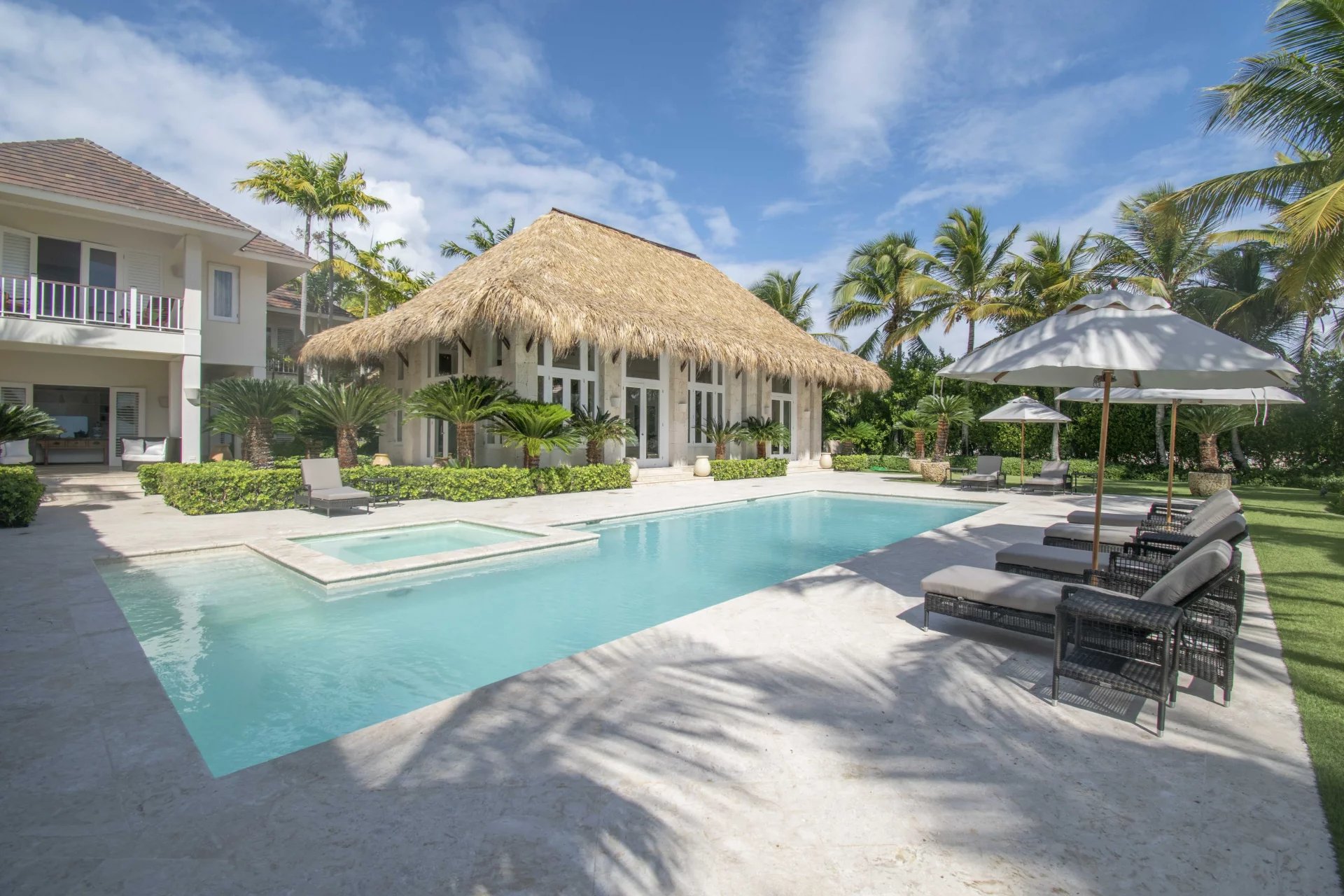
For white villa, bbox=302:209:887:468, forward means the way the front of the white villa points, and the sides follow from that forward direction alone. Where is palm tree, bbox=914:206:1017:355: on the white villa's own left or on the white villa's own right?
on the white villa's own left

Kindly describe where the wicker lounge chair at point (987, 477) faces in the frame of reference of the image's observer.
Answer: facing the viewer and to the left of the viewer

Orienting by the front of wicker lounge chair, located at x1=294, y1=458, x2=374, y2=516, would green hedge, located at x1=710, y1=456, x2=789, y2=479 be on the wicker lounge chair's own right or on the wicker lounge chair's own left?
on the wicker lounge chair's own left

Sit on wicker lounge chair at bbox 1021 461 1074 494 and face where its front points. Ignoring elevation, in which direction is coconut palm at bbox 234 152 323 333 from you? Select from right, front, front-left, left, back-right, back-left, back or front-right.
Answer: front-right

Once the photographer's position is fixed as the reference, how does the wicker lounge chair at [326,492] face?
facing the viewer and to the right of the viewer

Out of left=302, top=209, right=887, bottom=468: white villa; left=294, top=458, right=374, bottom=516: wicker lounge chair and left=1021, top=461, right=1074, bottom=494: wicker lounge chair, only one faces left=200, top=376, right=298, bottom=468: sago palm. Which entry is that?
left=1021, top=461, right=1074, bottom=494: wicker lounge chair

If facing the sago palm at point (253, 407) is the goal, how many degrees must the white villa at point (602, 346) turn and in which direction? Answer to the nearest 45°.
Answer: approximately 90° to its right

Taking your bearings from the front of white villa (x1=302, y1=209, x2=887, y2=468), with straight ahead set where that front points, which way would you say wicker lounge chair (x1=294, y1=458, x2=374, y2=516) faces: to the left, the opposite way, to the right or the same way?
the same way

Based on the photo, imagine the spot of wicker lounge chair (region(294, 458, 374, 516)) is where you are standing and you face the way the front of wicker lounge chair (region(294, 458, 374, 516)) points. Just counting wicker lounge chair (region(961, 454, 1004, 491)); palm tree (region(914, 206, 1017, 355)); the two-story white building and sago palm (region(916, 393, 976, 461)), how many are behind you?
1

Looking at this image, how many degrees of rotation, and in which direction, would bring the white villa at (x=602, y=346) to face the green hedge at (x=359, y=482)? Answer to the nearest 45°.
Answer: approximately 90° to its right

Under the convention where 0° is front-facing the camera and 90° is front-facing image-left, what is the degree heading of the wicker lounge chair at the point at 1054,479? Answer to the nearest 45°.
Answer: approximately 45°

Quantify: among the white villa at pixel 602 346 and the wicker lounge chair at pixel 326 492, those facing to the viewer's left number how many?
0

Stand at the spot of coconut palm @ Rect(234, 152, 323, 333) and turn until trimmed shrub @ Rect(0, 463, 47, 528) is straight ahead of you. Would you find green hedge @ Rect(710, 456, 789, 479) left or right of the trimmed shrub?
left

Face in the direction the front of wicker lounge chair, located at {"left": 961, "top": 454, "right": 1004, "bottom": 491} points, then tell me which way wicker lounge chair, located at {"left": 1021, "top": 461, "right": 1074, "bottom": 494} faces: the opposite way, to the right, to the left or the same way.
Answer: the same way

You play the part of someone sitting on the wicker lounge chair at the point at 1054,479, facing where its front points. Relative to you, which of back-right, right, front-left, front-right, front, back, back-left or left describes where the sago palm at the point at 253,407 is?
front

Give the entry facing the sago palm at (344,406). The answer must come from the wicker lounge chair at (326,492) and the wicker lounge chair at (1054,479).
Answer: the wicker lounge chair at (1054,479)

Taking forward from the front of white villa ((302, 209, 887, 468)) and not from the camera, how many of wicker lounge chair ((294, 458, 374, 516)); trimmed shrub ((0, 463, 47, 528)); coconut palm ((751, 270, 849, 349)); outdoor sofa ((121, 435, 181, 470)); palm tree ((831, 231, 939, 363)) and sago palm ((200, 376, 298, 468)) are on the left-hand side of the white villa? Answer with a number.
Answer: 2

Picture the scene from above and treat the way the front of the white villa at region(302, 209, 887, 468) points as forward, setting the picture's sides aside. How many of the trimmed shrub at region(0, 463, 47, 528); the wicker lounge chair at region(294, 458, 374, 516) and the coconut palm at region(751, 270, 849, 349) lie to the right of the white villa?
2

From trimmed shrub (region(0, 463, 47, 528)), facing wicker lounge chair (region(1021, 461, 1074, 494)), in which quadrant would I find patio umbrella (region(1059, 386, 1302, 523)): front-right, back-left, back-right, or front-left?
front-right

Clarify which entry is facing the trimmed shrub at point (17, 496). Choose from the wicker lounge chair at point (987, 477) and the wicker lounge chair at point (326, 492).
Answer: the wicker lounge chair at point (987, 477)
